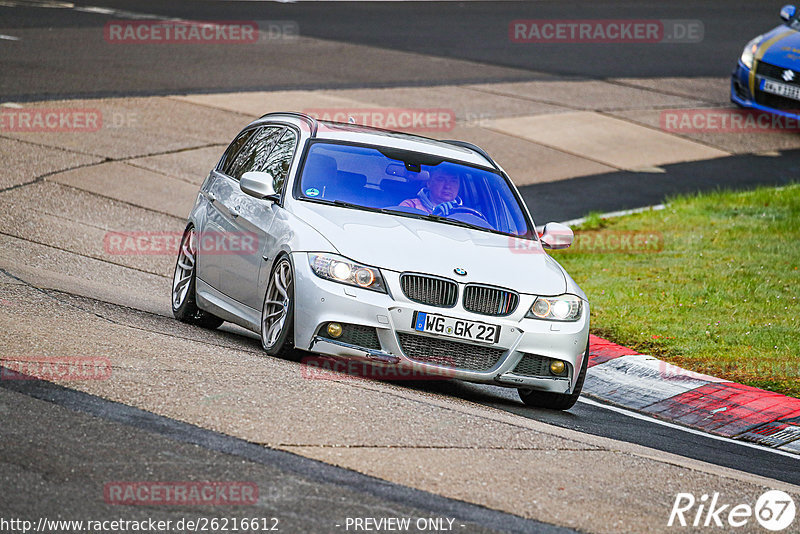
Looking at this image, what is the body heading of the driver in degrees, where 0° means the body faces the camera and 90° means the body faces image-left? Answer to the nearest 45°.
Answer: approximately 315°

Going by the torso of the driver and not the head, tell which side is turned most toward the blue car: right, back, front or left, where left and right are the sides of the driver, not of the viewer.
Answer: back

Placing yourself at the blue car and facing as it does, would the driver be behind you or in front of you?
in front

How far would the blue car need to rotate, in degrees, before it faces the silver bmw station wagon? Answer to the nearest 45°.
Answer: approximately 45° to its left

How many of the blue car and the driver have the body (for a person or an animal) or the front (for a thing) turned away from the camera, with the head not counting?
0

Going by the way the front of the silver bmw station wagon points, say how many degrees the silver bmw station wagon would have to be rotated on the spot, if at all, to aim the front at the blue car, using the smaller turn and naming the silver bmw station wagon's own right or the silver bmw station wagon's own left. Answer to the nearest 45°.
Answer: approximately 135° to the silver bmw station wagon's own left

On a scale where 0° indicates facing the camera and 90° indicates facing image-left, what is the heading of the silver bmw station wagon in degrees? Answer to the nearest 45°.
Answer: approximately 0°

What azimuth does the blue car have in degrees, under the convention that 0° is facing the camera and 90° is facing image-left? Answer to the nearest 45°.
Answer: approximately 45°

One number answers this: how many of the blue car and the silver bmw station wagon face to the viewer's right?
0

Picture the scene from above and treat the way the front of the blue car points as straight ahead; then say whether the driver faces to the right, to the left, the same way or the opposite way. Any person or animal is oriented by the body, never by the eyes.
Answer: to the left
